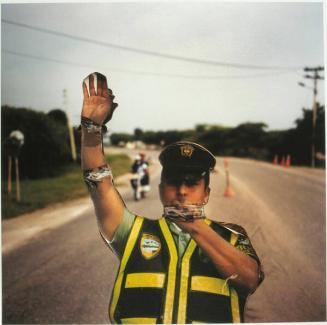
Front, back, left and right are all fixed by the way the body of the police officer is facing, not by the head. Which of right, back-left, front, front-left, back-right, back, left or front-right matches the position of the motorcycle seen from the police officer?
back

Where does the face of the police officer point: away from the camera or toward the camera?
toward the camera

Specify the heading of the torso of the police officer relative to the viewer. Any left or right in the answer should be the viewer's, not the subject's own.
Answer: facing the viewer
